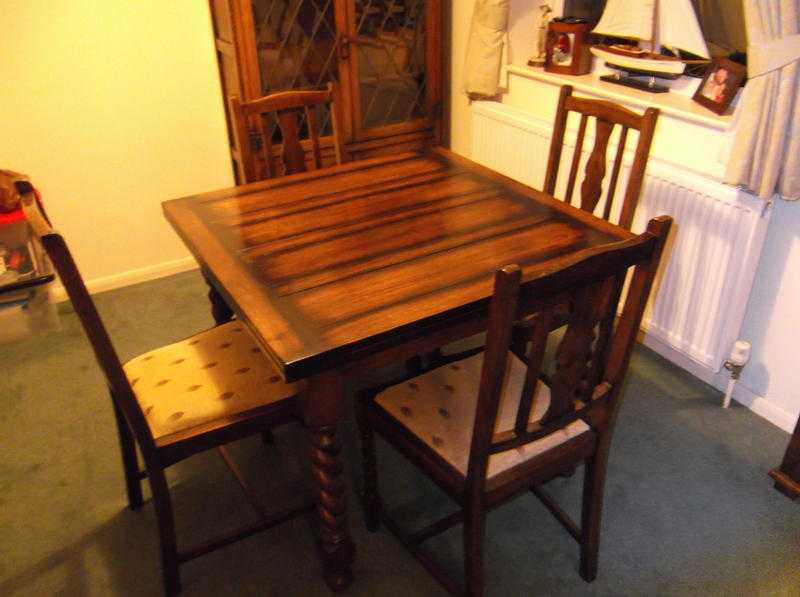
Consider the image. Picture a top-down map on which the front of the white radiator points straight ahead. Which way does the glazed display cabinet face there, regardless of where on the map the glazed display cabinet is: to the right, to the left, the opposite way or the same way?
to the left

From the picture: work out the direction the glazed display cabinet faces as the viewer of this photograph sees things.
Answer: facing the viewer

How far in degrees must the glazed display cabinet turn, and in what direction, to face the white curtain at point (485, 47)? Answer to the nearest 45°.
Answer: approximately 90° to its left

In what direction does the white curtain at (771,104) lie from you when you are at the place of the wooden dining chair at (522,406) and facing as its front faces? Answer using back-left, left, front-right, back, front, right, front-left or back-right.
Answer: right

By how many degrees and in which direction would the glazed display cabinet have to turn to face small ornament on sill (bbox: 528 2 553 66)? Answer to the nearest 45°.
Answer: approximately 90° to its left

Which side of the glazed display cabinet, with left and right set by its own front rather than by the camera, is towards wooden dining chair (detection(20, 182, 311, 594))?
front

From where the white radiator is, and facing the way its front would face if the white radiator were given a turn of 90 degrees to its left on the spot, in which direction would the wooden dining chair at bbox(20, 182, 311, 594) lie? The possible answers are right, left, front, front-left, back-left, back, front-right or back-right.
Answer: right

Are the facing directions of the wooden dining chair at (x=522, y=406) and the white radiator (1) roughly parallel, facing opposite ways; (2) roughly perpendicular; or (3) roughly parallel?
roughly perpendicular

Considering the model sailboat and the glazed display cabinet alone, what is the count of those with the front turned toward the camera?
1

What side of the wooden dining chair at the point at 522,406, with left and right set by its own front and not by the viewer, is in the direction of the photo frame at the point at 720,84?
right

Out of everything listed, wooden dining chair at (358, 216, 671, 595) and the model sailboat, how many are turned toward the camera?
0

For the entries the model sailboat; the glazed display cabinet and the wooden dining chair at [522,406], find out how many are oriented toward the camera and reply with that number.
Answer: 1

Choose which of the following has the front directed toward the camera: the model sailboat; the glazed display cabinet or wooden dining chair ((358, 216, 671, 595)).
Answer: the glazed display cabinet

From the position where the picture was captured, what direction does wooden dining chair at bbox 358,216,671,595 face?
facing away from the viewer and to the left of the viewer

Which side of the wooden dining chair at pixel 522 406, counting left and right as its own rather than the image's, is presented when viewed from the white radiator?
right
